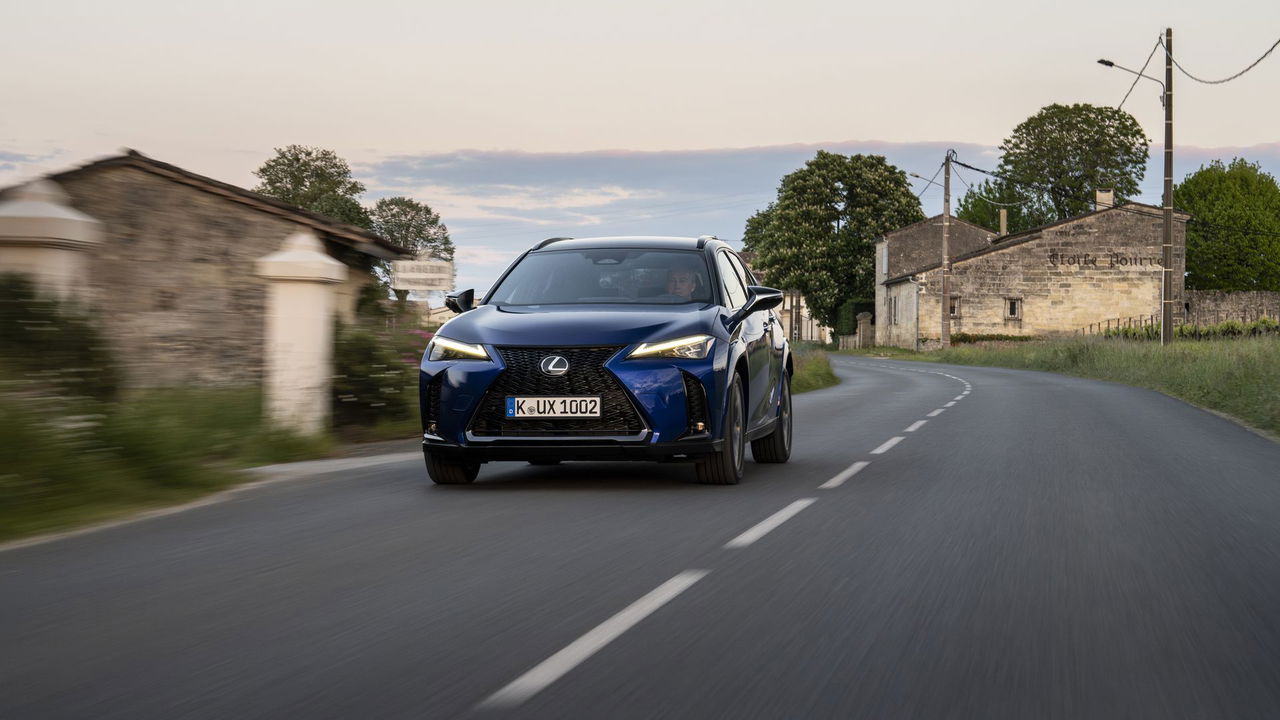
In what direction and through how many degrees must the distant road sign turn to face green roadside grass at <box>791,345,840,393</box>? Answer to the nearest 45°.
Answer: approximately 135° to its left

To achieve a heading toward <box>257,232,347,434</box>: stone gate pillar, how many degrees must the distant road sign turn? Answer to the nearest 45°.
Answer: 0° — it already faces it

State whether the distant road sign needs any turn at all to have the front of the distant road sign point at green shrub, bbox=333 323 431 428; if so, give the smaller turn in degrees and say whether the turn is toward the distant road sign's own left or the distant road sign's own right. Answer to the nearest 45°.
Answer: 0° — it already faces it

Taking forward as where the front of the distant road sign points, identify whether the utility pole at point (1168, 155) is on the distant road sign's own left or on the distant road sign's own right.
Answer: on the distant road sign's own left

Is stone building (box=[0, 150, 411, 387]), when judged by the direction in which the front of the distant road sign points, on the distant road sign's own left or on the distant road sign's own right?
on the distant road sign's own right

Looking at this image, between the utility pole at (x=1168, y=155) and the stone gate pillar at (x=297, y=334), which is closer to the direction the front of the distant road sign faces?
the stone gate pillar

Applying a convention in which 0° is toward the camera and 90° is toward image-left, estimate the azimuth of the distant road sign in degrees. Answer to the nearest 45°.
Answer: approximately 0°

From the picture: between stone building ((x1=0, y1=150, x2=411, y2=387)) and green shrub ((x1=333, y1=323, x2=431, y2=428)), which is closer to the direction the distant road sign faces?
the green shrub
